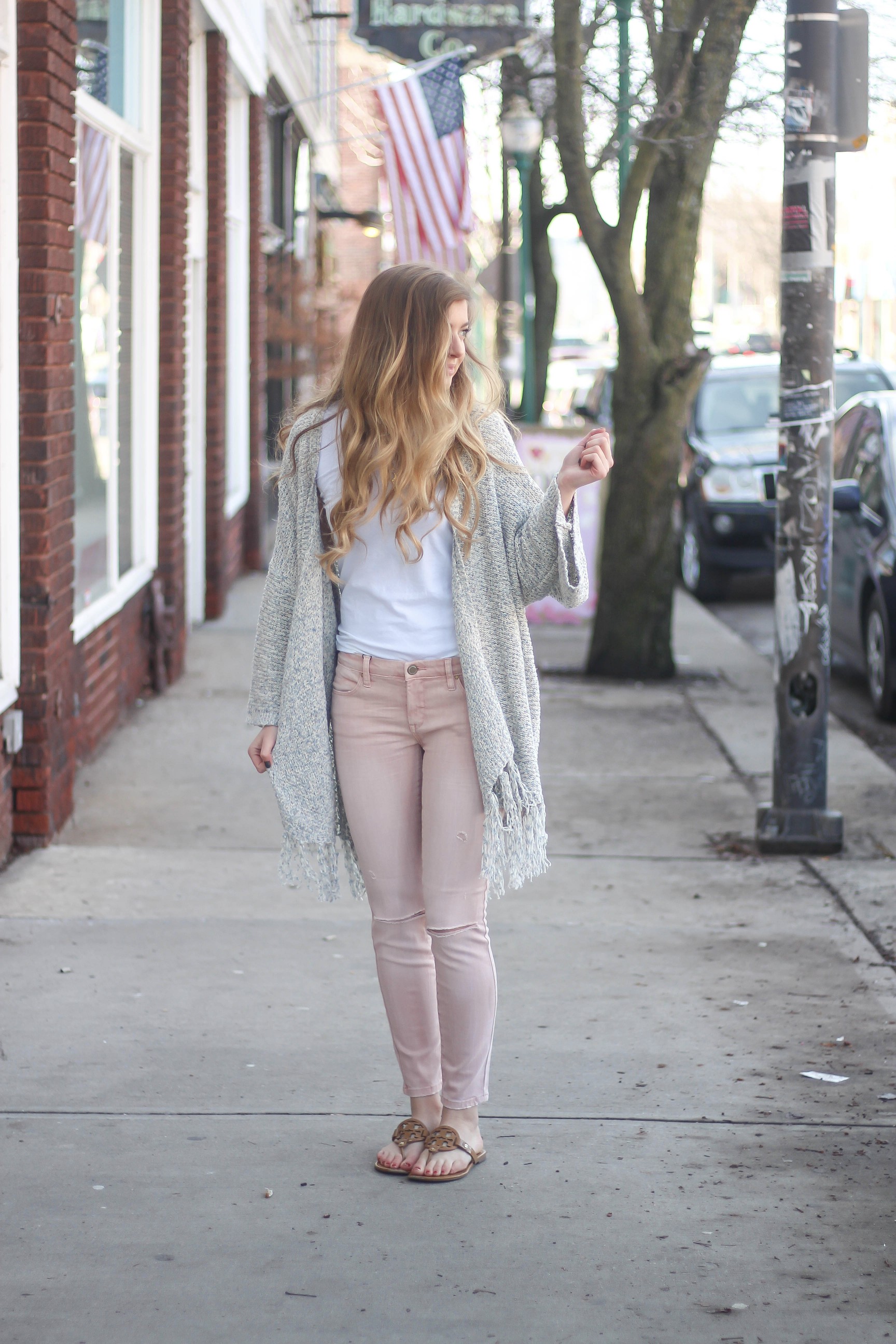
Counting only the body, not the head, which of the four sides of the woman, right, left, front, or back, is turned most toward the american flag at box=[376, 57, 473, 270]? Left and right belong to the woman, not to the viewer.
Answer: back

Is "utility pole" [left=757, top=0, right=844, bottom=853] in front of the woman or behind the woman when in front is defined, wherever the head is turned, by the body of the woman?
behind

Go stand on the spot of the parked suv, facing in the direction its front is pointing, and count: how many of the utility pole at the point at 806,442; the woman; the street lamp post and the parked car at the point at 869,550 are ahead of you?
3

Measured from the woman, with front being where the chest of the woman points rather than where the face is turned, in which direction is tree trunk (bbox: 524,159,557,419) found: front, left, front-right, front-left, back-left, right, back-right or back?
back

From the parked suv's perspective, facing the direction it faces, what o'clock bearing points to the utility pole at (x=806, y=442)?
The utility pole is roughly at 12 o'clock from the parked suv.

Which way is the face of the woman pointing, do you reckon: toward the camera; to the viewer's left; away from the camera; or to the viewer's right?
to the viewer's right

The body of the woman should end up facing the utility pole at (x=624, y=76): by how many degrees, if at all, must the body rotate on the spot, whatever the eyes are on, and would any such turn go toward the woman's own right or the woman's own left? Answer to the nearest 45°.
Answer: approximately 180°

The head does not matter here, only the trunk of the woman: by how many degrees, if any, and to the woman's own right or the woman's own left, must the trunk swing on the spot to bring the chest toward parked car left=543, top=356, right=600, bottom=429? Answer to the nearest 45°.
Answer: approximately 180°

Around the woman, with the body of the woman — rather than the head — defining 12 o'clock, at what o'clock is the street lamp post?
The street lamp post is roughly at 6 o'clock from the woman.
